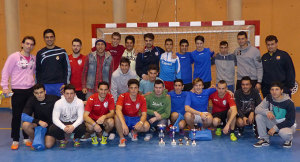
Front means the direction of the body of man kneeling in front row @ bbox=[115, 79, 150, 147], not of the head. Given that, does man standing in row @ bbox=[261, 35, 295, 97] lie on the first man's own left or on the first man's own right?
on the first man's own left

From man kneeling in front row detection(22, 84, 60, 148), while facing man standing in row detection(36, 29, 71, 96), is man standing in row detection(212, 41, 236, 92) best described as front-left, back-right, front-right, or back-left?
front-right

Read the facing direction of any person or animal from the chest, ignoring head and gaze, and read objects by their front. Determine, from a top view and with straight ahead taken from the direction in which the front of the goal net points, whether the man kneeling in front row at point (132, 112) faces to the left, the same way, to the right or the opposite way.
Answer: the same way

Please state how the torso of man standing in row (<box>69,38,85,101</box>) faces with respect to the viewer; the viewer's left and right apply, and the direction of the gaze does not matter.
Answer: facing the viewer

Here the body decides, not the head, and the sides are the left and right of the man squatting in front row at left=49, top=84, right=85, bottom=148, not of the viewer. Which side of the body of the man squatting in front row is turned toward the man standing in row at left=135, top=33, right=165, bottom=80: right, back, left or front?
left

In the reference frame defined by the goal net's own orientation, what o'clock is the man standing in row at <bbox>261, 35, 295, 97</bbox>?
The man standing in row is roughly at 10 o'clock from the goal net.

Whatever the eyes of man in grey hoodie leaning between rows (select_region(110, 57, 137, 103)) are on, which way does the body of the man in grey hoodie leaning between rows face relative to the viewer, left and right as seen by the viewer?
facing the viewer

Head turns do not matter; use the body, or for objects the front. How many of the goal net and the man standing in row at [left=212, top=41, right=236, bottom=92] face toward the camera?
2

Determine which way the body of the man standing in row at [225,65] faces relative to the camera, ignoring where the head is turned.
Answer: toward the camera

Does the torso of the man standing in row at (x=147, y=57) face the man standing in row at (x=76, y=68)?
no

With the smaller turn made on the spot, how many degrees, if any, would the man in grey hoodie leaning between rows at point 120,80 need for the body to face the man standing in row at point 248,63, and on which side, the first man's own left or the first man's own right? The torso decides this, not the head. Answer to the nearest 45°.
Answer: approximately 90° to the first man's own left

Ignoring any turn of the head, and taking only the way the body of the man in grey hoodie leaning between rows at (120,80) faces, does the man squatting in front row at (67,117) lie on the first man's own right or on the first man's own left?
on the first man's own right

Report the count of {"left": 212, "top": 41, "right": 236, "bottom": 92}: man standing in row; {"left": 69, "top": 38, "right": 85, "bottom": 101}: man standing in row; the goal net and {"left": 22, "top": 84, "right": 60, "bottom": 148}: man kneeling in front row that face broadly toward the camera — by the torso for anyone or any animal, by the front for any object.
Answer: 4

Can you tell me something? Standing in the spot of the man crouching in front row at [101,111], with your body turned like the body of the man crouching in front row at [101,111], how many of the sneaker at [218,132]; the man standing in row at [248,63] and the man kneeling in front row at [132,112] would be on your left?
3

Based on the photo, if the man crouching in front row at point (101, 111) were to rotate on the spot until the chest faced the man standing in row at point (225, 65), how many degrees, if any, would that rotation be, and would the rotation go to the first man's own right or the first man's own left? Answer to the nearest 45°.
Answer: approximately 90° to the first man's own left

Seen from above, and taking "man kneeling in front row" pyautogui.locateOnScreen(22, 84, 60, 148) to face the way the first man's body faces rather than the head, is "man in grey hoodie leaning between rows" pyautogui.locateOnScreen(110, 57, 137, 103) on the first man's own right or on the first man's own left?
on the first man's own left

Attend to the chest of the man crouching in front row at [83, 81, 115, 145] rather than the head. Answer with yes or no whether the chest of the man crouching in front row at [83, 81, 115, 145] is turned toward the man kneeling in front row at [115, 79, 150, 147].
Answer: no
